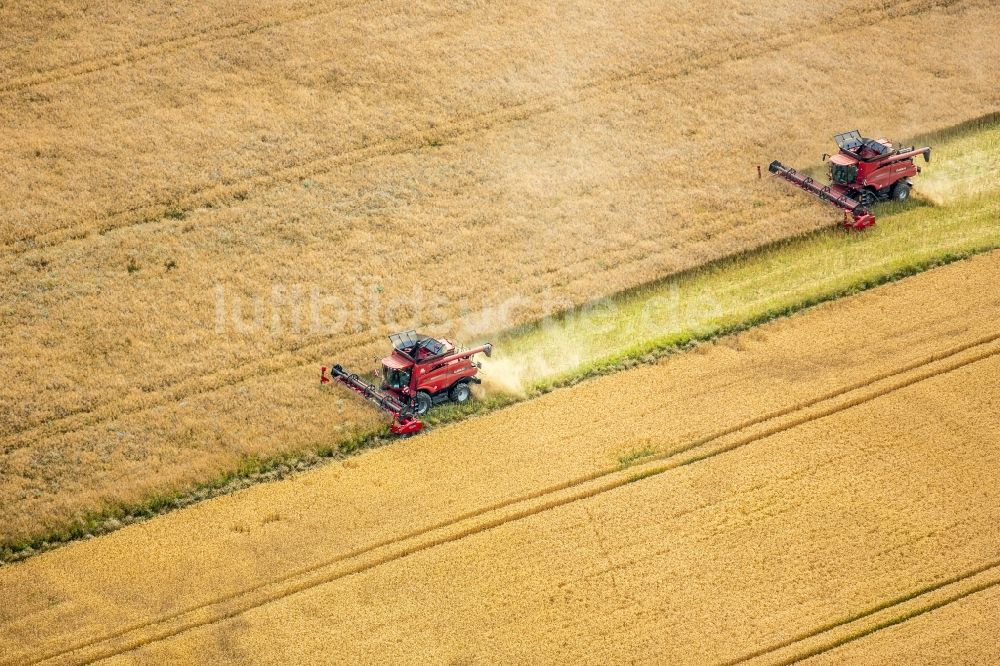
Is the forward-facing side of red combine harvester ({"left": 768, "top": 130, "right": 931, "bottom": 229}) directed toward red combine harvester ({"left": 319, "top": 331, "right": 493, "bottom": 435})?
yes

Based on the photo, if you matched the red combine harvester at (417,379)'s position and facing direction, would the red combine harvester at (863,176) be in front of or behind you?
behind

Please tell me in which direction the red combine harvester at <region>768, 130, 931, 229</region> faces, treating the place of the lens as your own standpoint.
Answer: facing the viewer and to the left of the viewer

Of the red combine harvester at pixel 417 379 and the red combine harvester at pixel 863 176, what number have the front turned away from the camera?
0
